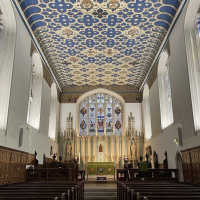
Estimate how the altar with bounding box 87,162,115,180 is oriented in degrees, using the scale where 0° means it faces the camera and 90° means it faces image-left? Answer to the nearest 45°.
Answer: approximately 0°

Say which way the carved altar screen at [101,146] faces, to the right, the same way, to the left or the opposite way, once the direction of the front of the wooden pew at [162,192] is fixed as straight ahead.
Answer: the opposite way

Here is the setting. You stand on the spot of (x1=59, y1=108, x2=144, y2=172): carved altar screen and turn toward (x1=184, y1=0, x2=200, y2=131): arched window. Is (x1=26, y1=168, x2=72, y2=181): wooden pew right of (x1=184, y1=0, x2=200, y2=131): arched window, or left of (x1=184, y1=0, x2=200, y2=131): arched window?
right

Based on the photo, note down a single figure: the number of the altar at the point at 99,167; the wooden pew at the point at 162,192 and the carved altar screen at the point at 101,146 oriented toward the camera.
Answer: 2

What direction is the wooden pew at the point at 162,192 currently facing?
away from the camera

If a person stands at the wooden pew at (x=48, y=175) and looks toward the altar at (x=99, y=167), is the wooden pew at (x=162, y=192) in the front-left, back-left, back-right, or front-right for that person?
back-right
